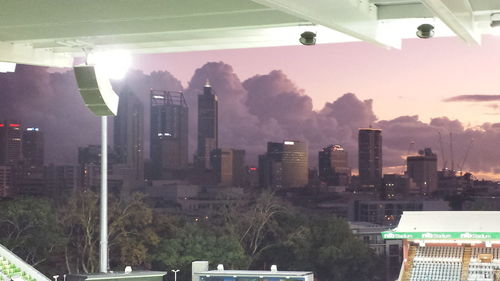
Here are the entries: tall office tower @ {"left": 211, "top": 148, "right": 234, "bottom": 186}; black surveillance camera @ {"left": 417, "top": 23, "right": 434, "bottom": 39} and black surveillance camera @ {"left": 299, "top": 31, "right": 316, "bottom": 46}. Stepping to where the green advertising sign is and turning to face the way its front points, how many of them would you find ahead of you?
2

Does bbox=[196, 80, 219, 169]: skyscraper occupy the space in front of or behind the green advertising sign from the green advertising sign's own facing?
behind

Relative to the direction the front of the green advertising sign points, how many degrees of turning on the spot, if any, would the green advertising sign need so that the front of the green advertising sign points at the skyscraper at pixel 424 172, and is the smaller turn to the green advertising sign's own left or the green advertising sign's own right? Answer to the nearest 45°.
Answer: approximately 180°

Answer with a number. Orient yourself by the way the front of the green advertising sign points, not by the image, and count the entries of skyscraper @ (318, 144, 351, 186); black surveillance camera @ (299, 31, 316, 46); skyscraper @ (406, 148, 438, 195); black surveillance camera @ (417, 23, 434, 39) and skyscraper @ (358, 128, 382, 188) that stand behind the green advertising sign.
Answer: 3

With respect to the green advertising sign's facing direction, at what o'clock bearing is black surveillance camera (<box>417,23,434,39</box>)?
The black surveillance camera is roughly at 12 o'clock from the green advertising sign.

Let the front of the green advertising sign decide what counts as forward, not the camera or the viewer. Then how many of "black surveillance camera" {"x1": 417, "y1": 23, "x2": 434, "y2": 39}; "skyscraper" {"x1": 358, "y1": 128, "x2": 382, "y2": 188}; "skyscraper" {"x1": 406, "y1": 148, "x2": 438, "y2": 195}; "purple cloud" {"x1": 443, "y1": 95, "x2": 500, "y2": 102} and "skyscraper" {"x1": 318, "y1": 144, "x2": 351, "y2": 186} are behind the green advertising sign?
4

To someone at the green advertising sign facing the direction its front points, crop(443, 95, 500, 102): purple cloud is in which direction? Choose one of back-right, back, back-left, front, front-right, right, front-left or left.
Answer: back

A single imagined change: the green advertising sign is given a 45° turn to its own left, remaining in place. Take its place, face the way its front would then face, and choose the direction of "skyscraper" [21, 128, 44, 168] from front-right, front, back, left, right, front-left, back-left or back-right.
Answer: back

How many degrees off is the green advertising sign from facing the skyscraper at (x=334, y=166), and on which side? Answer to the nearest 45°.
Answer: approximately 180°

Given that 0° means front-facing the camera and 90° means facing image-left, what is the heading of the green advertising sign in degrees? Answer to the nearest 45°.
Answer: approximately 0°

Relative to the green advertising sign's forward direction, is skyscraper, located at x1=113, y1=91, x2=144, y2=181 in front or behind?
behind

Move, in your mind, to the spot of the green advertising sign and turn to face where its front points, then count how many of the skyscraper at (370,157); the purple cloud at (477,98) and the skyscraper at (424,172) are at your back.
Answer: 3

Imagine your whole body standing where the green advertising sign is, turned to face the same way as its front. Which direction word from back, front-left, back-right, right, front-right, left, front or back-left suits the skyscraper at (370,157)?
back

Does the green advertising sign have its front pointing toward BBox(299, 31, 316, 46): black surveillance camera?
yes

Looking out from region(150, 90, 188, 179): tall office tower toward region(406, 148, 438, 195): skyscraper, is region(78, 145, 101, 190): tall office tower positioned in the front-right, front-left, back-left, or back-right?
back-right

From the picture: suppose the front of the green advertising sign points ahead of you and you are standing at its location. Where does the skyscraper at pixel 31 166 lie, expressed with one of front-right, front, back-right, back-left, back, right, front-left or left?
back-right
